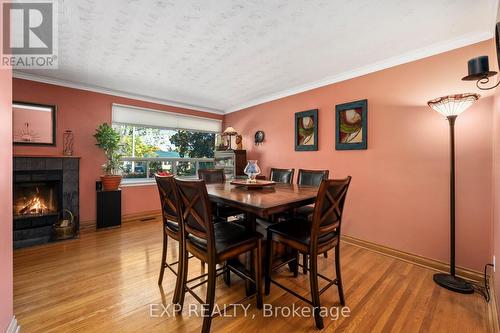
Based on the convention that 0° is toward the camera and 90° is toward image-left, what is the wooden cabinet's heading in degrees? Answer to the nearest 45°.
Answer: approximately 45°

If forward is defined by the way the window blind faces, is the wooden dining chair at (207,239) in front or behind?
in front

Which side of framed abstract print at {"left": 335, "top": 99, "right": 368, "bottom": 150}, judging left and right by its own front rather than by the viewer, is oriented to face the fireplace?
front

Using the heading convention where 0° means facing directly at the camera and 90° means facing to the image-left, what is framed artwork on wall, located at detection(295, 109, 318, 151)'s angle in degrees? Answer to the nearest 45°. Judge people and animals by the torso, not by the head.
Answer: approximately 45°

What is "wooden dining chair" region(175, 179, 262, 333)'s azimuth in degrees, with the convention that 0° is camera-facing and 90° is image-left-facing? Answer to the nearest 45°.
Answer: approximately 225°

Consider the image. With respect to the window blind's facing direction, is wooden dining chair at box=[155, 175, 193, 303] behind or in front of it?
in front

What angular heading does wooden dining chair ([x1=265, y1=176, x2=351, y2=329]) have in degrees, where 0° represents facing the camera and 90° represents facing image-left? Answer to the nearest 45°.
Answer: approximately 135°

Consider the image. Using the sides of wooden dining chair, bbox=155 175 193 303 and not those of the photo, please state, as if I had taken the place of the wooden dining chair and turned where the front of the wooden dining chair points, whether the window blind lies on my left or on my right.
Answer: on my left

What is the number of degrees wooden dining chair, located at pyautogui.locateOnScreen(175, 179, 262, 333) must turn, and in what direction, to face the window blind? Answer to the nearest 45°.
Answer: approximately 45° to its left

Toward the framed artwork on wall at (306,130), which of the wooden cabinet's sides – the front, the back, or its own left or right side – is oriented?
left

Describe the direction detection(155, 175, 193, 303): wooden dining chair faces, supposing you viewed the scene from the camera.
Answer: facing away from the viewer and to the right of the viewer

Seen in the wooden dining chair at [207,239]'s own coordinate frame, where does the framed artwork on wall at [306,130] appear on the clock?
The framed artwork on wall is roughly at 12 o'clock from the wooden dining chair.

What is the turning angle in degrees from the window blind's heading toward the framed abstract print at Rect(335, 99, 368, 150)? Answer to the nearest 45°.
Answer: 0° — it already faces it

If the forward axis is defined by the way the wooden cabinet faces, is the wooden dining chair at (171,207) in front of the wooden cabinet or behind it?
in front

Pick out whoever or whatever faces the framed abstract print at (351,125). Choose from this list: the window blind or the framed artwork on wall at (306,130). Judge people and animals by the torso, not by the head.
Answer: the window blind

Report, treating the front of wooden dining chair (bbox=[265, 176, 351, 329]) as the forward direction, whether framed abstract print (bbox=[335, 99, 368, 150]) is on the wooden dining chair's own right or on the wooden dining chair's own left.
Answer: on the wooden dining chair's own right
